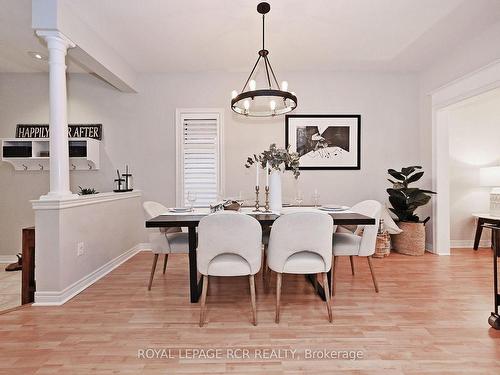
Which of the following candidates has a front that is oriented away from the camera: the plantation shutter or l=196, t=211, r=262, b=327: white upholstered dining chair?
the white upholstered dining chair

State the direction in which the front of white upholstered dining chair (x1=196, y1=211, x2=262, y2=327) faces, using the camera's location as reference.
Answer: facing away from the viewer

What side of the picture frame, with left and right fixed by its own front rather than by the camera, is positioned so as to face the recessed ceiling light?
right

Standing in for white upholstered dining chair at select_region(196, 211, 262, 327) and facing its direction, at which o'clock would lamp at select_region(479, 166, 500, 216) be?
The lamp is roughly at 2 o'clock from the white upholstered dining chair.

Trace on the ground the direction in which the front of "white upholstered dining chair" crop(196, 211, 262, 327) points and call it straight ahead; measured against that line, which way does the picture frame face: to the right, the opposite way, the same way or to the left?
the opposite way

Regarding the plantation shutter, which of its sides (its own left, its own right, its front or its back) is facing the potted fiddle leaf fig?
left

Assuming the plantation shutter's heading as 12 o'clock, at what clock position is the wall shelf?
The wall shelf is roughly at 3 o'clock from the plantation shutter.

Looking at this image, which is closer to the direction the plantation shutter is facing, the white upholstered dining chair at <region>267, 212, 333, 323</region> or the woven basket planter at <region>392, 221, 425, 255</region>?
the white upholstered dining chair

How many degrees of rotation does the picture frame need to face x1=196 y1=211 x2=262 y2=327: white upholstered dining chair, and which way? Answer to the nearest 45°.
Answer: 0° — it already faces it

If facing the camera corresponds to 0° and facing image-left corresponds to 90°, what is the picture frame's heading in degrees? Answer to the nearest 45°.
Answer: approximately 0°

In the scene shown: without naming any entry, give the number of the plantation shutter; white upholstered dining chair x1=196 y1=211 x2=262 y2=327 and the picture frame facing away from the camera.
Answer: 1

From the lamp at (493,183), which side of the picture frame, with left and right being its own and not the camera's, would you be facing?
left

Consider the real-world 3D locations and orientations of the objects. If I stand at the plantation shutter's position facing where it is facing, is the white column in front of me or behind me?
in front

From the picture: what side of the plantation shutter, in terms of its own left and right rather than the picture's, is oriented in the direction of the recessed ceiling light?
right
